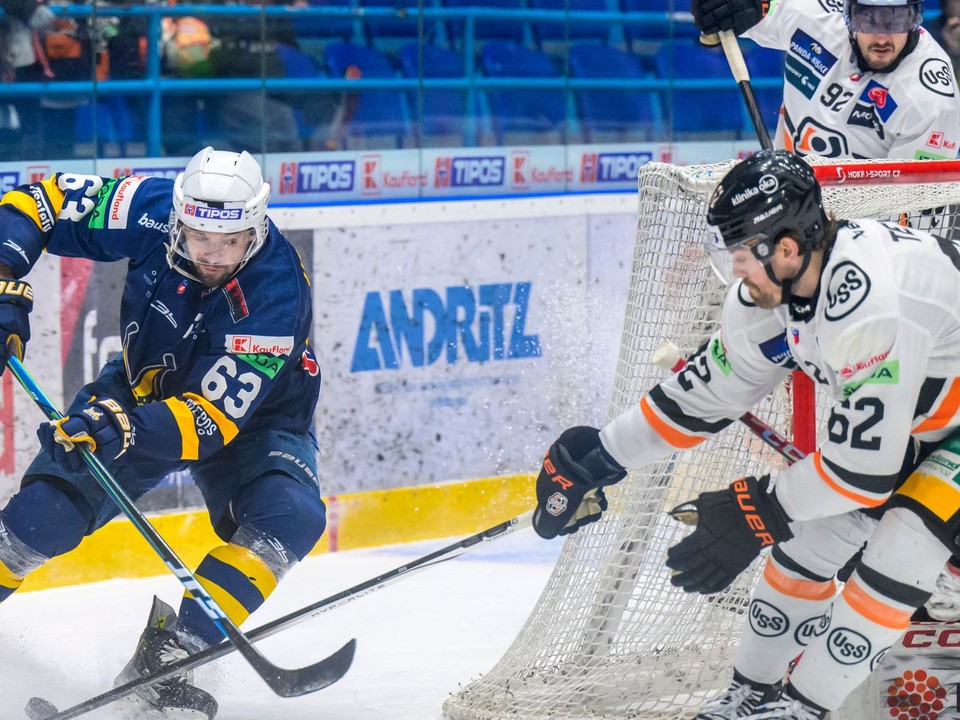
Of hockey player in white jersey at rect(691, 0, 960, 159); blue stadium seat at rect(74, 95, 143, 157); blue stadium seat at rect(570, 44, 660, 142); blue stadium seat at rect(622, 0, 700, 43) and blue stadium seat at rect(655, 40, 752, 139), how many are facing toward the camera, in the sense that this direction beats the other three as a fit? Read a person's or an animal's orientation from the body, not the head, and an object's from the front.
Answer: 5

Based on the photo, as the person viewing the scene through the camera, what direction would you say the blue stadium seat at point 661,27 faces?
facing the viewer

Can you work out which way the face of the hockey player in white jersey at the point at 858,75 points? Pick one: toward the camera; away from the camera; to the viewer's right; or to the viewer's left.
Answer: toward the camera

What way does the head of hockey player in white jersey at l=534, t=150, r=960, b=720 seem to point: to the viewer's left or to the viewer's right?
to the viewer's left

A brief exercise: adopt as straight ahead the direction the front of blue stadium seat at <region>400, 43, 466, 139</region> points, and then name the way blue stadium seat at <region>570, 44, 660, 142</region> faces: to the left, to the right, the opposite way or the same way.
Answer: the same way

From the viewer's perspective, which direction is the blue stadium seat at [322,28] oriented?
toward the camera

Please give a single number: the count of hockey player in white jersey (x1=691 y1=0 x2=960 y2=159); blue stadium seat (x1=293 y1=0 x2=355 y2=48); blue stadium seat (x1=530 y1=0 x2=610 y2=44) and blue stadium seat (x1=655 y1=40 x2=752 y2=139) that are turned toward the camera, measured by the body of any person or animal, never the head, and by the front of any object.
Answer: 4

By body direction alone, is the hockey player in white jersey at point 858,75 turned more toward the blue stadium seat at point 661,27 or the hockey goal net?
the hockey goal net

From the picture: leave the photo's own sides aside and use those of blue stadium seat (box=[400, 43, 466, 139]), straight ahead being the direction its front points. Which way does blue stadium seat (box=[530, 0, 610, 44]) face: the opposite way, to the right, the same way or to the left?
the same way

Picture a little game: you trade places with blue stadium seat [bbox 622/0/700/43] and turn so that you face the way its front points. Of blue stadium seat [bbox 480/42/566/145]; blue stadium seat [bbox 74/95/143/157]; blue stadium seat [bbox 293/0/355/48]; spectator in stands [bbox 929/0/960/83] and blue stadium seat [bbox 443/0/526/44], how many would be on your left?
1

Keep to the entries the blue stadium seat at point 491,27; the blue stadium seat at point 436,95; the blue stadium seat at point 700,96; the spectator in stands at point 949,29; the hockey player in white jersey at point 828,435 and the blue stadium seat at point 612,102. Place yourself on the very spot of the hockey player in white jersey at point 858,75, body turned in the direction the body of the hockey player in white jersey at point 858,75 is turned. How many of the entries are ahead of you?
1

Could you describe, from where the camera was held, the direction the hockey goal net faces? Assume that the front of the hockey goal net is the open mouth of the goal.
facing the viewer and to the right of the viewer

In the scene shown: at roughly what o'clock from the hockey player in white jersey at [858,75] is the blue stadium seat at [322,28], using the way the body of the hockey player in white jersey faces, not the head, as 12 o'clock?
The blue stadium seat is roughly at 4 o'clock from the hockey player in white jersey.

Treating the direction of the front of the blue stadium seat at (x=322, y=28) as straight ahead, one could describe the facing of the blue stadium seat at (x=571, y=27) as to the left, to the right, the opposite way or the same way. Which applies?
the same way

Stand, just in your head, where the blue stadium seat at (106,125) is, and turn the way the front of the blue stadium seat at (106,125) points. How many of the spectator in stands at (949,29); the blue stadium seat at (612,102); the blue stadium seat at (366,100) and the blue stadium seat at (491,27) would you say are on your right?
0

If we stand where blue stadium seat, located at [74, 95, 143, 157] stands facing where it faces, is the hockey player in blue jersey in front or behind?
in front

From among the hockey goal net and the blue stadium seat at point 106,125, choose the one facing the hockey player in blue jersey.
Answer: the blue stadium seat

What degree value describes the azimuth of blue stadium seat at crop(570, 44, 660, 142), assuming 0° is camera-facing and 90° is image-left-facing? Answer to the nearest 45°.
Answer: approximately 0°
